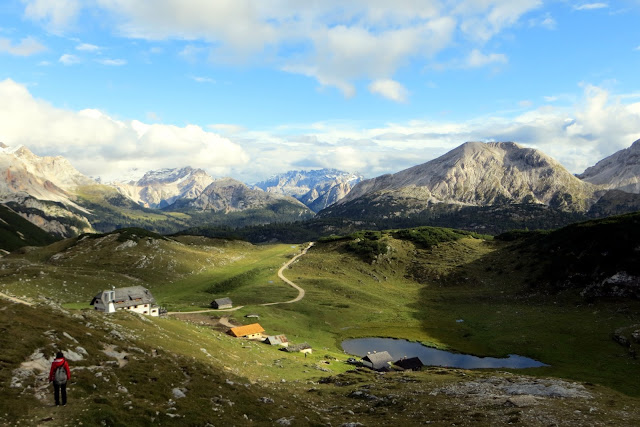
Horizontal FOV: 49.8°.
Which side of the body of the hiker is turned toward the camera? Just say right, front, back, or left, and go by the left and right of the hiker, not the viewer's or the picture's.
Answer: back

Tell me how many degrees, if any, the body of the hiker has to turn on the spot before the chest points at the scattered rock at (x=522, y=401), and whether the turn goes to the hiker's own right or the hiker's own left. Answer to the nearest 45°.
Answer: approximately 90° to the hiker's own right
